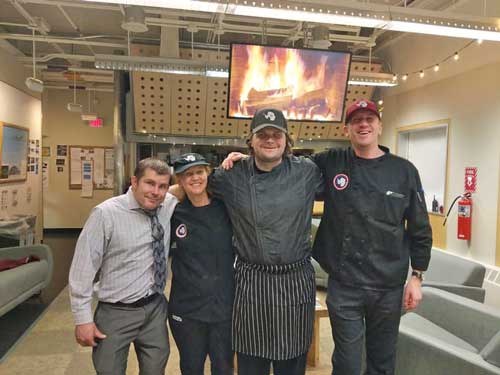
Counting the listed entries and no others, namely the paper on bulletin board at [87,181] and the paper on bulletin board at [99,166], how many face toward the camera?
2

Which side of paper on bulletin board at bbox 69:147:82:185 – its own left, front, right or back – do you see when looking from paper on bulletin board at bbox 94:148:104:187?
left

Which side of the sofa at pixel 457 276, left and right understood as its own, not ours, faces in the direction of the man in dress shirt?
front

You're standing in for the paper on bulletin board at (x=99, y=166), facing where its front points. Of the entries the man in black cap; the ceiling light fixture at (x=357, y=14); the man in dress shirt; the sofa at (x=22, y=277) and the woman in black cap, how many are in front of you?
5

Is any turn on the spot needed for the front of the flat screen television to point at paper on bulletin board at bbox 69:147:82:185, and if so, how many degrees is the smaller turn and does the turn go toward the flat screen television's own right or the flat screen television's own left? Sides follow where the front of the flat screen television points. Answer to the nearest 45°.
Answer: approximately 135° to the flat screen television's own right

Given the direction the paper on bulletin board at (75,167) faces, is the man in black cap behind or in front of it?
in front

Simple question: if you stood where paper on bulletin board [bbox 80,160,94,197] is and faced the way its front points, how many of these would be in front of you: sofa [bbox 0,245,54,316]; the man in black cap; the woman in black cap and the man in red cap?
4

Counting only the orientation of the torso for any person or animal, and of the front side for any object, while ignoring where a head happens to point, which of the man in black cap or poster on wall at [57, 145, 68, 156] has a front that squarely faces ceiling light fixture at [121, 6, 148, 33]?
the poster on wall

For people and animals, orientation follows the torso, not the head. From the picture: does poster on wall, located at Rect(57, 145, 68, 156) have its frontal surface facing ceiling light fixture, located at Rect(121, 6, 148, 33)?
yes

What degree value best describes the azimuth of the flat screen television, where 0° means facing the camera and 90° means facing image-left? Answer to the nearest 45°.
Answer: approximately 0°

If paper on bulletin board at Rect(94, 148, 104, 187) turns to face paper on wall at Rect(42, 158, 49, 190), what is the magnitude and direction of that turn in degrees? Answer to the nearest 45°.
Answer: approximately 90° to its right
